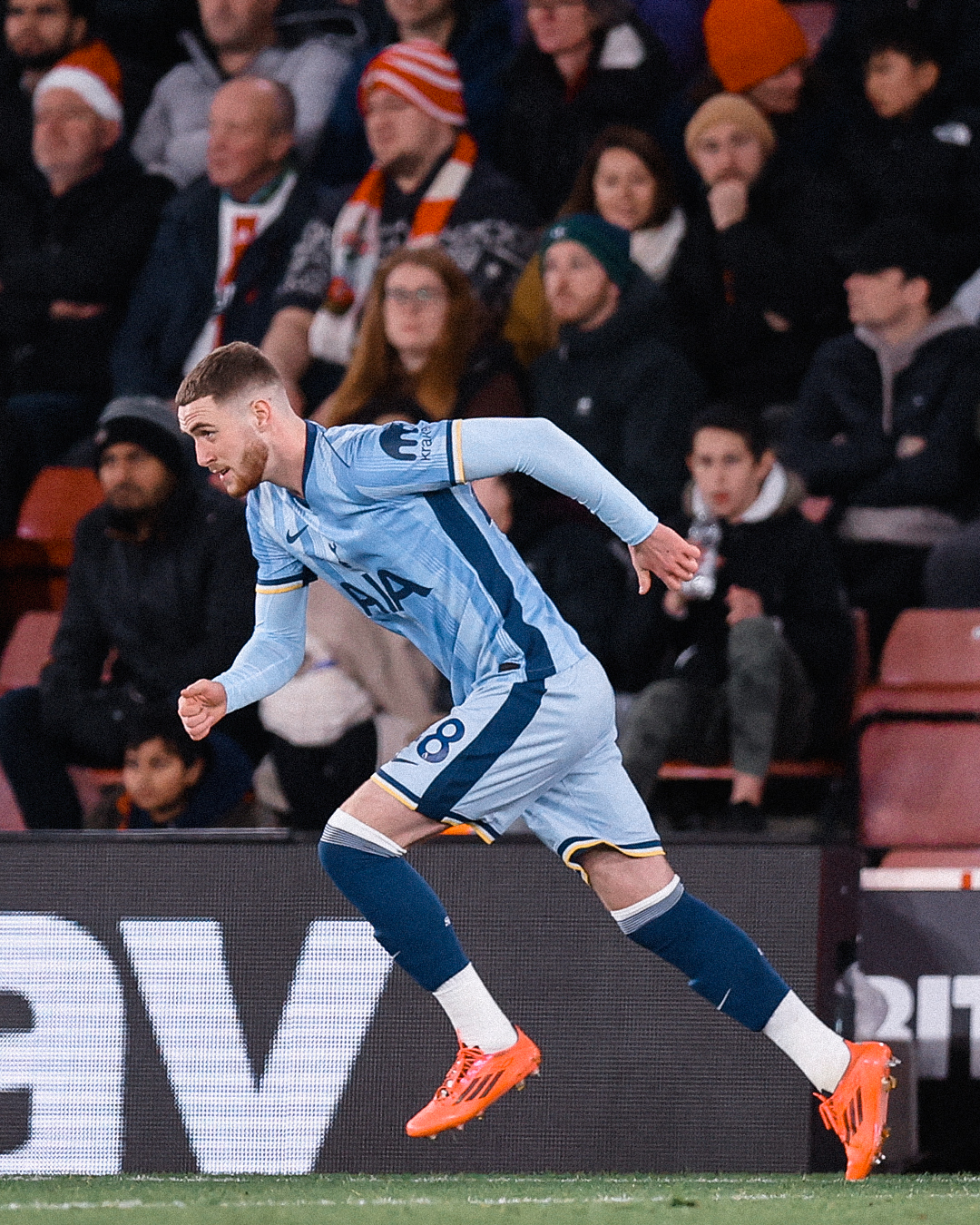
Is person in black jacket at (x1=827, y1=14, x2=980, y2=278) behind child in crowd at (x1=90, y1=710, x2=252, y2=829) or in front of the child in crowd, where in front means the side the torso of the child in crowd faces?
behind

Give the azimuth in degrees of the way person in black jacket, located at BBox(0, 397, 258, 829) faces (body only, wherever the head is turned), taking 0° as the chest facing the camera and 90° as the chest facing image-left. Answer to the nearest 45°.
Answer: approximately 45°

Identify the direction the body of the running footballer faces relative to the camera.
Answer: to the viewer's left

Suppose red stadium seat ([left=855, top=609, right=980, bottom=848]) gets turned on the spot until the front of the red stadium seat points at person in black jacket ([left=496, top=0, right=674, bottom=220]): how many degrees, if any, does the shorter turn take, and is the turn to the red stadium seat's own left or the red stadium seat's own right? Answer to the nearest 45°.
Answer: approximately 135° to the red stadium seat's own right

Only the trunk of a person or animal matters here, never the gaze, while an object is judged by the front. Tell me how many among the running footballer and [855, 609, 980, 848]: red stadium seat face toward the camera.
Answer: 1

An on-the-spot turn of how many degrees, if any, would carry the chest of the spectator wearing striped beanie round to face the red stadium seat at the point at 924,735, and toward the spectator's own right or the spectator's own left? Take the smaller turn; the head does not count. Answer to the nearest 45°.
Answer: approximately 90° to the spectator's own left

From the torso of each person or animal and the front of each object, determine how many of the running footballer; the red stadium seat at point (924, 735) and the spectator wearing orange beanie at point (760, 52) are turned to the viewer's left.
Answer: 1

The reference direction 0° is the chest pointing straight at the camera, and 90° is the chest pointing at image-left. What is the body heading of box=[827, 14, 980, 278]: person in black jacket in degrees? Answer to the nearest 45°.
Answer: approximately 45°

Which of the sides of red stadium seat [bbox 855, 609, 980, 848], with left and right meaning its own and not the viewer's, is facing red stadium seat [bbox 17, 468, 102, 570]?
right

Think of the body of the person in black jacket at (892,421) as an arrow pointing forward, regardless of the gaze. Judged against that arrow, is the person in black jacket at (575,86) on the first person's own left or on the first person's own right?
on the first person's own right

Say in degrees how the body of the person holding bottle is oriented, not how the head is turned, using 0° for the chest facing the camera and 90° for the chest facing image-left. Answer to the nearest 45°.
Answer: approximately 45°
